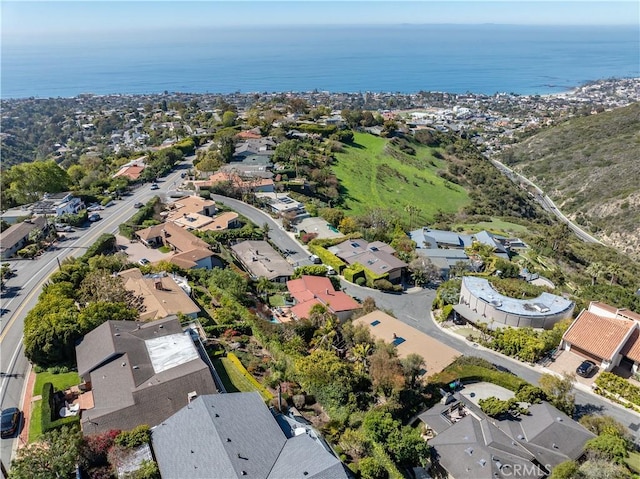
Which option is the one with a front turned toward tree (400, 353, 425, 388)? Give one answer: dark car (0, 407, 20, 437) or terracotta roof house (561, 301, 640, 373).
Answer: the terracotta roof house

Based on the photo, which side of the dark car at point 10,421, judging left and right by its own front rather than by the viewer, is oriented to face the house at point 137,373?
right

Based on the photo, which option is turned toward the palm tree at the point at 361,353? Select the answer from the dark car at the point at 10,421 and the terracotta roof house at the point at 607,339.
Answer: the terracotta roof house

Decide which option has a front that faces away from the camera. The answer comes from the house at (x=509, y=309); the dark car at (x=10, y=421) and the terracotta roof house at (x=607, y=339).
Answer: the dark car

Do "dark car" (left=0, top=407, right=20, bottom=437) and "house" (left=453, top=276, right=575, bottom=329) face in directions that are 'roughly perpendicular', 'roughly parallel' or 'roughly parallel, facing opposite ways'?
roughly perpendicular

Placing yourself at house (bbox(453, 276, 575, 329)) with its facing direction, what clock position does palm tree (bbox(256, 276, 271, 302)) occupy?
The palm tree is roughly at 1 o'clock from the house.

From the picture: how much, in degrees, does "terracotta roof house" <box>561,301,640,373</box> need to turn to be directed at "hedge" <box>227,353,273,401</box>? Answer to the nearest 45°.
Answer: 0° — it already faces it

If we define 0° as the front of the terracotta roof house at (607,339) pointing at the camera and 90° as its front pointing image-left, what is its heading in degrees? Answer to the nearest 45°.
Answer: approximately 45°

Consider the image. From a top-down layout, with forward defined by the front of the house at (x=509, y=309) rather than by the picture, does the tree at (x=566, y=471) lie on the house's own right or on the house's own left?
on the house's own left

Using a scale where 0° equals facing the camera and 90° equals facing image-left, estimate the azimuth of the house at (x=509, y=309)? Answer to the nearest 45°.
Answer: approximately 45°

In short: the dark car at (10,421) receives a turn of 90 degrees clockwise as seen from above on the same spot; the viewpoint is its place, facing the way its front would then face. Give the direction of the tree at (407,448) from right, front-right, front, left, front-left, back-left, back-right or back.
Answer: front-right

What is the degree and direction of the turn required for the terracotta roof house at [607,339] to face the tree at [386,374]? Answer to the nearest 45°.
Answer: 0° — it already faces it

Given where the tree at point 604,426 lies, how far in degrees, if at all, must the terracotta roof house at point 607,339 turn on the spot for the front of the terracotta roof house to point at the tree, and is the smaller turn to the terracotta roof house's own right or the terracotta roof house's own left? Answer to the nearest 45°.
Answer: approximately 45° to the terracotta roof house's own left

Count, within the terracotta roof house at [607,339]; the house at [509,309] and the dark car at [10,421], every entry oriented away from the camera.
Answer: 1

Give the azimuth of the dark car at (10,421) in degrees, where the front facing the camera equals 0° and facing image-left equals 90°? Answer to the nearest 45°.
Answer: approximately 180°
